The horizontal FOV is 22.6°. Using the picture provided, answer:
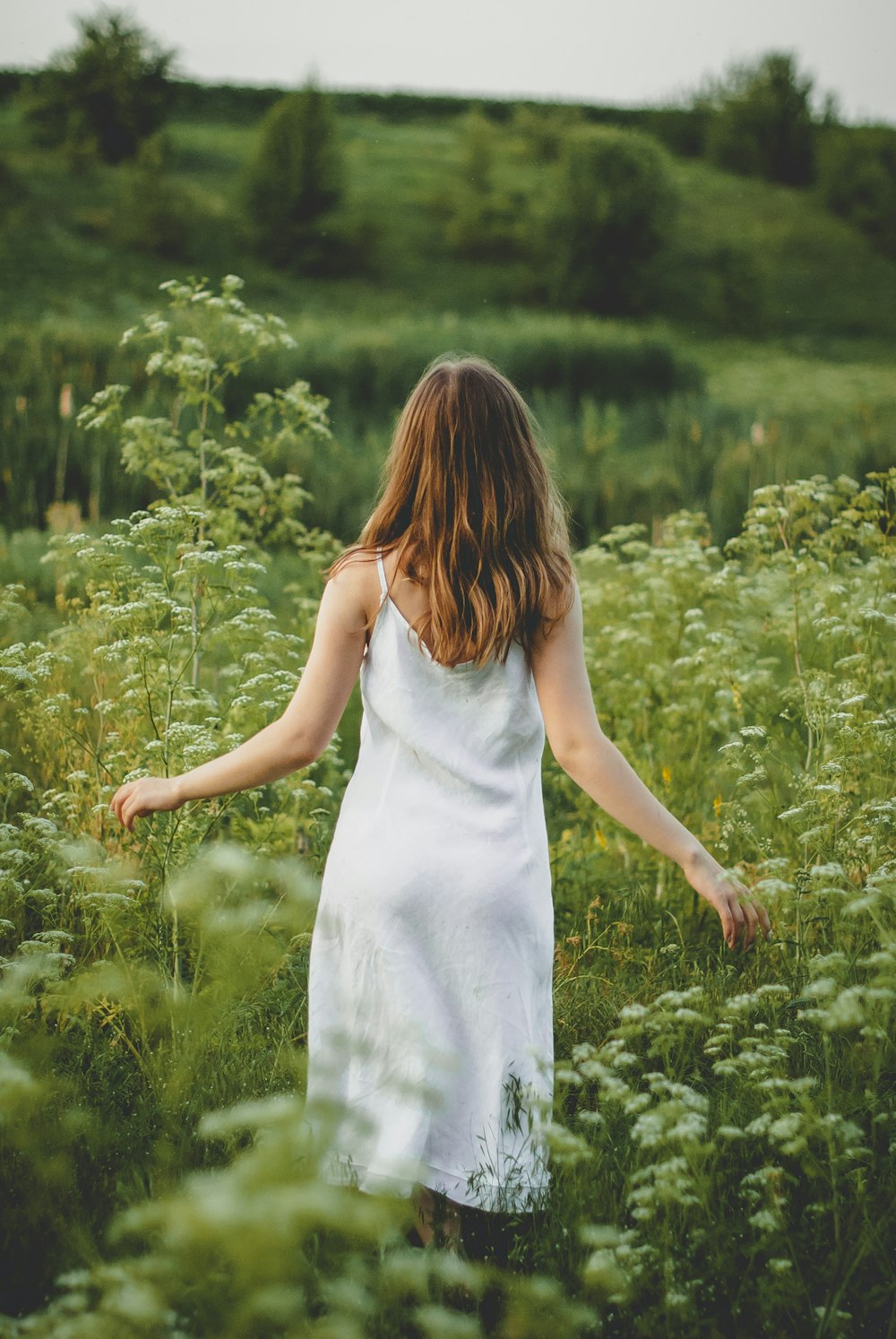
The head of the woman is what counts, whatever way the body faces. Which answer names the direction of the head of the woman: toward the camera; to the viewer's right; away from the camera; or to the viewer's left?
away from the camera

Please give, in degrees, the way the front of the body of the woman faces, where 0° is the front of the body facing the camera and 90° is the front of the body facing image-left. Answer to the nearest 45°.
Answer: approximately 180°

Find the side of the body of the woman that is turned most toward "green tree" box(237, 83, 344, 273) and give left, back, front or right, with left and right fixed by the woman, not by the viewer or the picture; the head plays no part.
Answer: front

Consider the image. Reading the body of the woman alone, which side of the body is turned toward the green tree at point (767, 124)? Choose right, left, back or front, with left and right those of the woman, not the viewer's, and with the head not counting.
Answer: front
